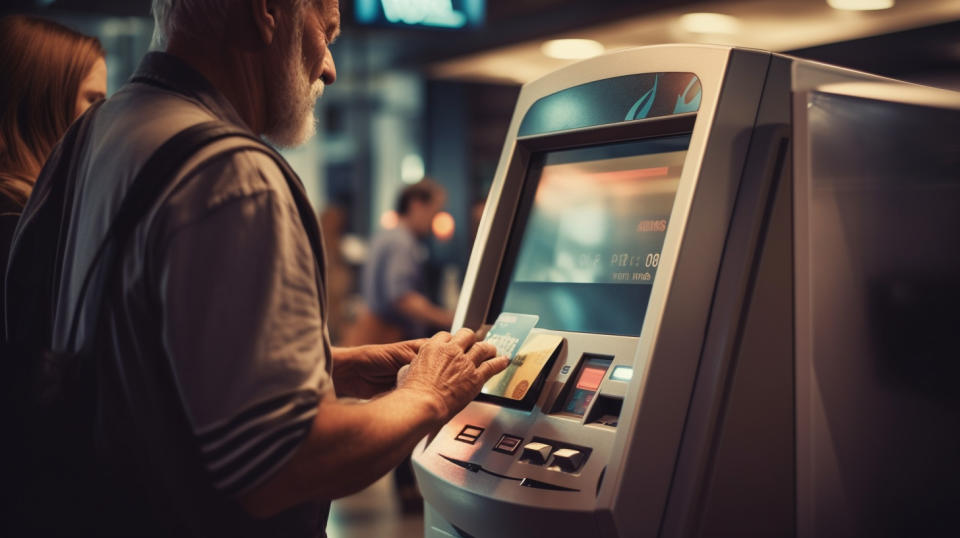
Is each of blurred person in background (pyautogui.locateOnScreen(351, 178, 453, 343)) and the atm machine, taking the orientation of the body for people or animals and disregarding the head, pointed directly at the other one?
no

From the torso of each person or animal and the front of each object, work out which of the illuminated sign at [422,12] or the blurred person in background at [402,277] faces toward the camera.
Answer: the illuminated sign

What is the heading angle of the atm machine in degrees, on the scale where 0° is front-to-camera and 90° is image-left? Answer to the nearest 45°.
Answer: approximately 45°

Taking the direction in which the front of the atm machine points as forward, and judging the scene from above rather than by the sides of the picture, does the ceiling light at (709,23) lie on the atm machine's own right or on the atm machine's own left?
on the atm machine's own right

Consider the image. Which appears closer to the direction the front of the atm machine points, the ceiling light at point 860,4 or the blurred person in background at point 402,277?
the blurred person in background

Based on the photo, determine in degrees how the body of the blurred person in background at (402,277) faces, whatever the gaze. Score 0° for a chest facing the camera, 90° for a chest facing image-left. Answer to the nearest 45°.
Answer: approximately 270°

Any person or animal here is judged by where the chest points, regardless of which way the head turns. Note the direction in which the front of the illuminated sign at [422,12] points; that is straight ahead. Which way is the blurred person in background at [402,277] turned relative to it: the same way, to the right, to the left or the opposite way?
to the left

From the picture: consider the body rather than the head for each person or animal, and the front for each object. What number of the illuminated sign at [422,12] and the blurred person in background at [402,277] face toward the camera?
1

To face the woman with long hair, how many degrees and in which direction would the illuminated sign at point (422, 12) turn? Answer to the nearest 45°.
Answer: approximately 45° to its right

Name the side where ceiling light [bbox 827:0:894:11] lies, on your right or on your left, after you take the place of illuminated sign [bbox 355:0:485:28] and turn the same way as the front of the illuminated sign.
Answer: on your left

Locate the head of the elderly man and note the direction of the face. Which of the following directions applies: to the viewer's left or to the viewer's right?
to the viewer's right

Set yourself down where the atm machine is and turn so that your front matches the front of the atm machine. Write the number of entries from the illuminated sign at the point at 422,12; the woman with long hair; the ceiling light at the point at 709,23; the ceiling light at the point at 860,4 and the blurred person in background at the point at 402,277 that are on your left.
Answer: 0

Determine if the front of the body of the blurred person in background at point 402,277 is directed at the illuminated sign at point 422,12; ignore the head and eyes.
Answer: no

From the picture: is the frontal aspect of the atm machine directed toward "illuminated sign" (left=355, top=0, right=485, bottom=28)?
no

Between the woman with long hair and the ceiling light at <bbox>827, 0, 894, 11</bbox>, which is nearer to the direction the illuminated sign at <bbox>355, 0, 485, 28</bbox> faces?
the woman with long hair

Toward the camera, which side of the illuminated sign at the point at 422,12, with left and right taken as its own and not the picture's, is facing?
front
